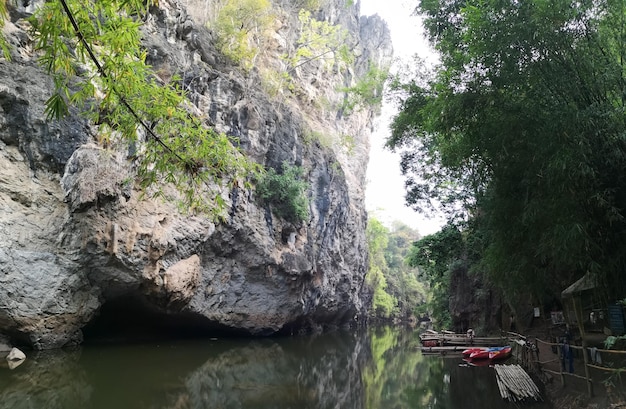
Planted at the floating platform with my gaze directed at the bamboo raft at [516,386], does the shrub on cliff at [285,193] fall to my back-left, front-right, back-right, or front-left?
back-right
